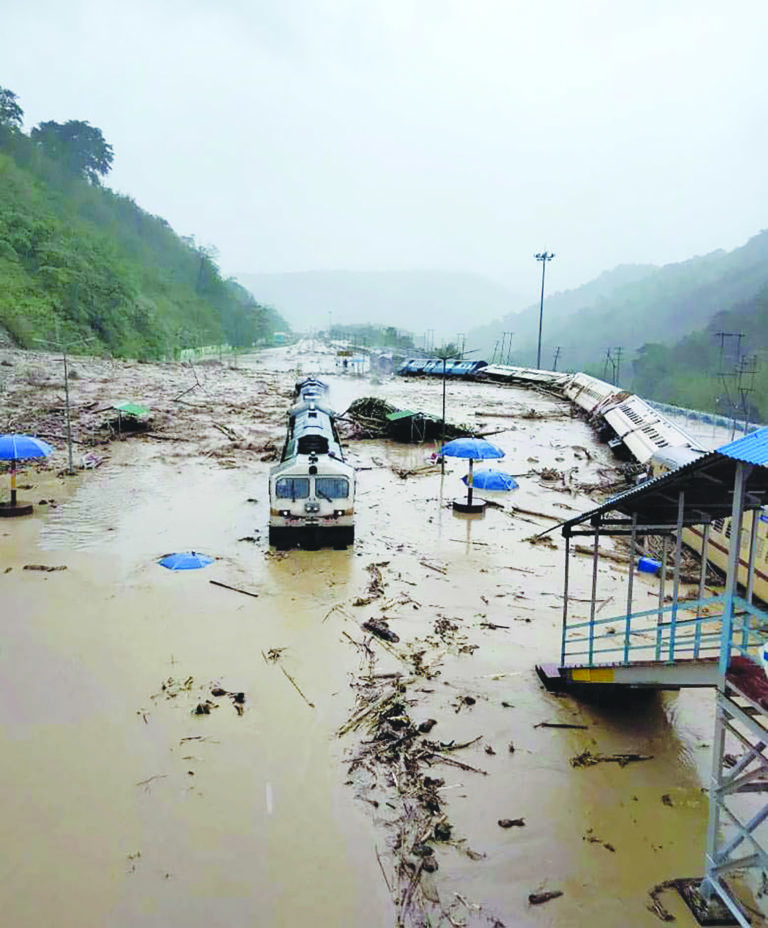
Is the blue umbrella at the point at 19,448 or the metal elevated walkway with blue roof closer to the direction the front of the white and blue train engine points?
the metal elevated walkway with blue roof

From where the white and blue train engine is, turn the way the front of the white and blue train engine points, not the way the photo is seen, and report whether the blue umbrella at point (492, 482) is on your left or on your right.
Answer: on your left

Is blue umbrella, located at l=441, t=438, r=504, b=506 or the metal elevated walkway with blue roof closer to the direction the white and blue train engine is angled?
the metal elevated walkway with blue roof

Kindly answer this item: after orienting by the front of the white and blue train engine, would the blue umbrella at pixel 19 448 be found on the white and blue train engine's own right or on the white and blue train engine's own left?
on the white and blue train engine's own right

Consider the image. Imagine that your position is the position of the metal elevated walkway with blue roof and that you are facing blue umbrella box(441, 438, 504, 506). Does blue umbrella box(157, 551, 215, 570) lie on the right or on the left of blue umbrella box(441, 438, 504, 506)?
left

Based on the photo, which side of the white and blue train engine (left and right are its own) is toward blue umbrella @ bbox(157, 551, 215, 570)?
front

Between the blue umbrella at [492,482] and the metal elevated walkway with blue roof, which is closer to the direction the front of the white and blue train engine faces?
the metal elevated walkway with blue roof

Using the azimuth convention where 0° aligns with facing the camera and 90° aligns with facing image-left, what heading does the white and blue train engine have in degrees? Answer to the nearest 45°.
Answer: approximately 0°

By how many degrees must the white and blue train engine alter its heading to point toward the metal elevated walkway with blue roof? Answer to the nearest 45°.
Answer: approximately 45° to its left
